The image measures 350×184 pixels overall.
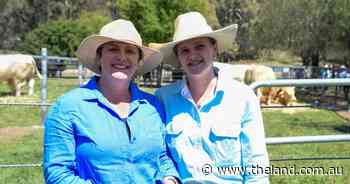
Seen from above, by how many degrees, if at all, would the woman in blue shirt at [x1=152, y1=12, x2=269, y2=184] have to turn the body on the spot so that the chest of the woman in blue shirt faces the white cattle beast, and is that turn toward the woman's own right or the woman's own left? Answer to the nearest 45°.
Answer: approximately 90° to the woman's own right

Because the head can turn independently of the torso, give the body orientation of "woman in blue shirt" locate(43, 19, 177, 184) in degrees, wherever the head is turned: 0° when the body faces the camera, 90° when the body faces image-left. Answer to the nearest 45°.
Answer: approximately 315°

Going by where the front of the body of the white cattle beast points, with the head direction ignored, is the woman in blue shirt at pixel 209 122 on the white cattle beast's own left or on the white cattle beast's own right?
on the white cattle beast's own left

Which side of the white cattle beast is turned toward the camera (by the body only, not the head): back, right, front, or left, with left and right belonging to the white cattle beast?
left

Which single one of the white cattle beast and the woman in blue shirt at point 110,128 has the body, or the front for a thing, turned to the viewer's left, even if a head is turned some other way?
the white cattle beast

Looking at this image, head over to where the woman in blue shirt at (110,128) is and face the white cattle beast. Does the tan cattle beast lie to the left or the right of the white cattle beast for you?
right

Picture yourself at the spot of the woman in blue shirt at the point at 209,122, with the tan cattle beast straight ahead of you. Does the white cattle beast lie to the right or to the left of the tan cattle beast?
left

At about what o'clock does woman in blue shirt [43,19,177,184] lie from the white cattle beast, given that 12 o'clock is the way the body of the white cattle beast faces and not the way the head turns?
The woman in blue shirt is roughly at 9 o'clock from the white cattle beast.
